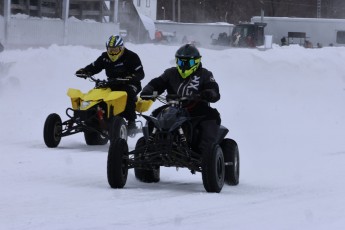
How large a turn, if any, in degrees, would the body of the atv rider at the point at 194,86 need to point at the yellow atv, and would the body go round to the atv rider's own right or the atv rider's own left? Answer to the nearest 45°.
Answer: approximately 135° to the atv rider's own right

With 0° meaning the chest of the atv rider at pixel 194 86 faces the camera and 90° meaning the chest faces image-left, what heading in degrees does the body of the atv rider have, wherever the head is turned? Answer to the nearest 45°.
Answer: approximately 45°

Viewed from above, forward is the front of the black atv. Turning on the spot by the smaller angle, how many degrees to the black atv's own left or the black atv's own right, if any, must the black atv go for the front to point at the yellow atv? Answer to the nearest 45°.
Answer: approximately 180°

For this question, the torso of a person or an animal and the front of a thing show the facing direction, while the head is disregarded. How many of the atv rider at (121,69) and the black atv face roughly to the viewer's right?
0

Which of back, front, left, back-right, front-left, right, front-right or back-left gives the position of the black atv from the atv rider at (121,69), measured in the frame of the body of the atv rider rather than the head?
front-left

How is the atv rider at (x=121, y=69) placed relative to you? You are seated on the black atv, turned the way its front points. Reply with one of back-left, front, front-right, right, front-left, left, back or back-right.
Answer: back

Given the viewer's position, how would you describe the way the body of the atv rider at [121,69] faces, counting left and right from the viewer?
facing the viewer and to the left of the viewer

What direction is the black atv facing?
toward the camera

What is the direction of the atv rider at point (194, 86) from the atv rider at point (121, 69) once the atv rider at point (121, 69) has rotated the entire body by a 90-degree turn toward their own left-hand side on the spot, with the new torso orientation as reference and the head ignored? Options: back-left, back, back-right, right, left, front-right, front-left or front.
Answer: front-right

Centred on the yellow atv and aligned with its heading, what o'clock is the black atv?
The black atv is roughly at 10 o'clock from the yellow atv.

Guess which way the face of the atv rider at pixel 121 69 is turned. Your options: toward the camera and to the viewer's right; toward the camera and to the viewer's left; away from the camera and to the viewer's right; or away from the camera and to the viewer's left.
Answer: toward the camera and to the viewer's left
